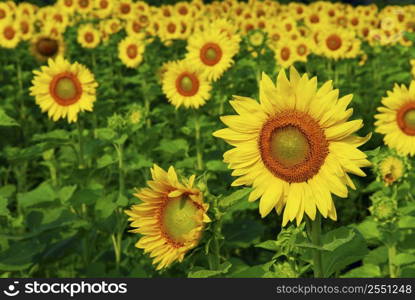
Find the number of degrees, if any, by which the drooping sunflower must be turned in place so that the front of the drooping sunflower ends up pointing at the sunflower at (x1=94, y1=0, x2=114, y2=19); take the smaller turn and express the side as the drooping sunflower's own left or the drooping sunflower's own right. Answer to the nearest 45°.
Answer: approximately 135° to the drooping sunflower's own left

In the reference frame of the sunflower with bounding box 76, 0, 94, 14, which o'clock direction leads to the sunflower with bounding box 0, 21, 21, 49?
the sunflower with bounding box 0, 21, 21, 49 is roughly at 1 o'clock from the sunflower with bounding box 76, 0, 94, 14.

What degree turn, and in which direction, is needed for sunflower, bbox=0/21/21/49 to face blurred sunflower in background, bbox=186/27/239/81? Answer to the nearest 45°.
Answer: approximately 45° to its left

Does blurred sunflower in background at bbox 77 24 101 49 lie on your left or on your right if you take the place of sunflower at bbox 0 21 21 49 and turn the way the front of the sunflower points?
on your left

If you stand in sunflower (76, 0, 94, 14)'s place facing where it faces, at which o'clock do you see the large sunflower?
The large sunflower is roughly at 12 o'clock from the sunflower.

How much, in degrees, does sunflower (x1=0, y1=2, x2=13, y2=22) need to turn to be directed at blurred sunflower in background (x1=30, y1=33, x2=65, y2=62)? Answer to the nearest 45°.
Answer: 0° — it already faces it

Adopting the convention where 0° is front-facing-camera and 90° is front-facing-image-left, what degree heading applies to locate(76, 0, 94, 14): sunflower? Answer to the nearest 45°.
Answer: approximately 0°

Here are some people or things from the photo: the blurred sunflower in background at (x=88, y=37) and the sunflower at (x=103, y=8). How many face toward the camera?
2

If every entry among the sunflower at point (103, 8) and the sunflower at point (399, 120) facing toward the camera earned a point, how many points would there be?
2

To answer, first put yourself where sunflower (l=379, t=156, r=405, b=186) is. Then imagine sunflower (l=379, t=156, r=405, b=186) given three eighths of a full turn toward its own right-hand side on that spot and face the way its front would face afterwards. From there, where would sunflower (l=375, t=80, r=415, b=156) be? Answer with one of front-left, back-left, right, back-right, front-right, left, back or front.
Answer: front-right

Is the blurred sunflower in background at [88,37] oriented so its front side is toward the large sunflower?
yes

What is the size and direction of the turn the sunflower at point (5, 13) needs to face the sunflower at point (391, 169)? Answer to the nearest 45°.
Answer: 0° — it already faces it

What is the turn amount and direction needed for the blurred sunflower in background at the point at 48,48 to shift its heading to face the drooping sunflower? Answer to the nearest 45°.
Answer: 0° — it already faces it

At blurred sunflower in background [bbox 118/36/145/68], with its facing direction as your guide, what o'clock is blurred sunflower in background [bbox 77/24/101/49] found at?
blurred sunflower in background [bbox 77/24/101/49] is roughly at 5 o'clock from blurred sunflower in background [bbox 118/36/145/68].
